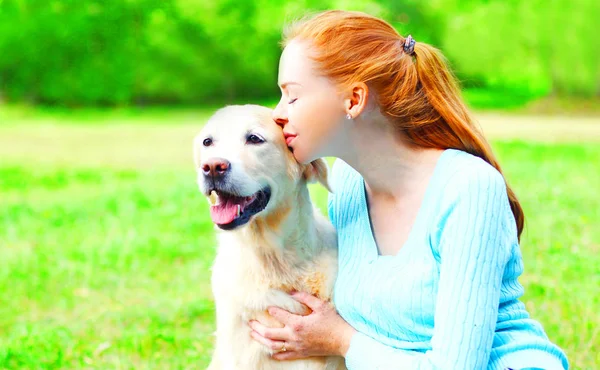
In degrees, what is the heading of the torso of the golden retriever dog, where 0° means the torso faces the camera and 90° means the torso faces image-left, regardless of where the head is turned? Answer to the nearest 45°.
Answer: approximately 45°

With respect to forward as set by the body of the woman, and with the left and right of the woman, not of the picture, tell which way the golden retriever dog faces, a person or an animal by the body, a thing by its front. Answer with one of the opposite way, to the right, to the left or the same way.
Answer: the same way

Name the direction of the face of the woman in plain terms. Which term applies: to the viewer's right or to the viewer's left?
to the viewer's left

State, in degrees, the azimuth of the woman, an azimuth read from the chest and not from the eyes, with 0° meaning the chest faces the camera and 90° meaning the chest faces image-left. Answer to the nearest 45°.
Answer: approximately 45°
